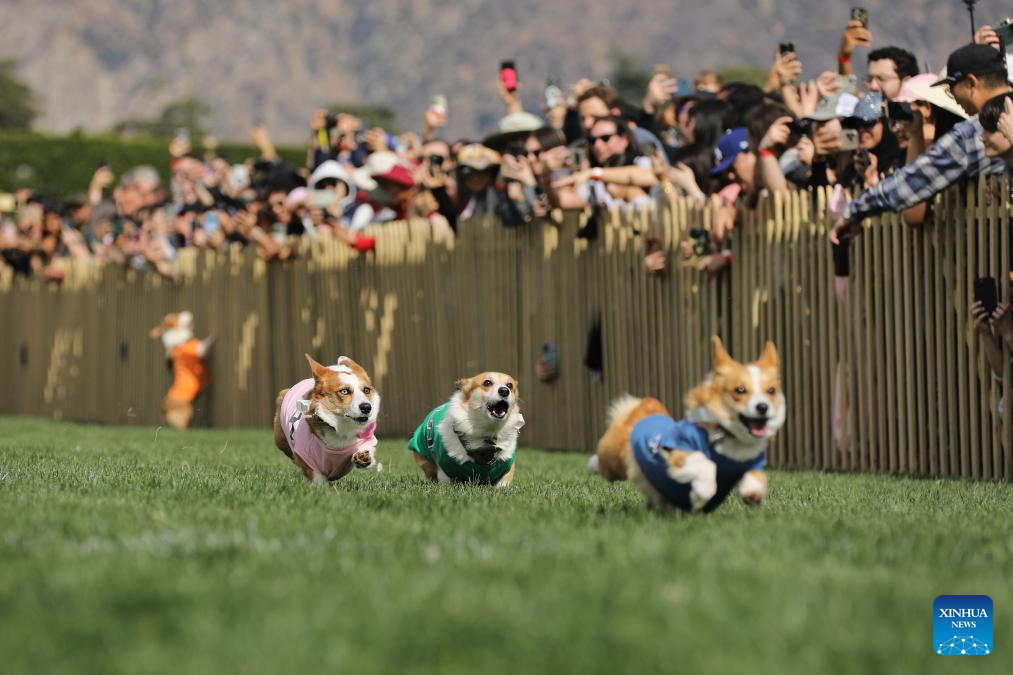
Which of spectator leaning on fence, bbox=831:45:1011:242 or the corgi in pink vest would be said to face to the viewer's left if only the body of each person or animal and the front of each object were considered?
the spectator leaning on fence

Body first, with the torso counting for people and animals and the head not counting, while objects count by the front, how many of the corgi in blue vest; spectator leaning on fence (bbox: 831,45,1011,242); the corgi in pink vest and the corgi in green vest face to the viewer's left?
1

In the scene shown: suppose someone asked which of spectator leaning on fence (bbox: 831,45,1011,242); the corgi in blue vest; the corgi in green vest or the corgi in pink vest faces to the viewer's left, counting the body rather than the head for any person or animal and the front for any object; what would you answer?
the spectator leaning on fence

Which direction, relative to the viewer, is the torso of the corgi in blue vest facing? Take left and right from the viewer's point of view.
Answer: facing the viewer and to the right of the viewer

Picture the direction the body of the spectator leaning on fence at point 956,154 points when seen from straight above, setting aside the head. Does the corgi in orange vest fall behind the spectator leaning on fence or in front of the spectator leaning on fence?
in front

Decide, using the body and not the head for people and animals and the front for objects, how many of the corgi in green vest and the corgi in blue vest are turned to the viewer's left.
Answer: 0

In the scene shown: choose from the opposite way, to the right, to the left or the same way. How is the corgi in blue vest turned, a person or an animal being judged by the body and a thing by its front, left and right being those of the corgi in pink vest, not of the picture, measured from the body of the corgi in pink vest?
the same way

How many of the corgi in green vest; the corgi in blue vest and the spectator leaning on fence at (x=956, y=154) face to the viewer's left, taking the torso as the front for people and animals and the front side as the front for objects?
1

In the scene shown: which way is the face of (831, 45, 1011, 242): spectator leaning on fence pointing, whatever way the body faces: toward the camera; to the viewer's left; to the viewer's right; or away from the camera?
to the viewer's left

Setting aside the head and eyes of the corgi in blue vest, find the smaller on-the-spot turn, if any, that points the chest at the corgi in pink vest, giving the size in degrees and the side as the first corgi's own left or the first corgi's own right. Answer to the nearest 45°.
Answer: approximately 180°

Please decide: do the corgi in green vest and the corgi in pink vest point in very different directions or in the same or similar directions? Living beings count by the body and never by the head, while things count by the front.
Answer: same or similar directions

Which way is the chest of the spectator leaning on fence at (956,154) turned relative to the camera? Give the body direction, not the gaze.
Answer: to the viewer's left
